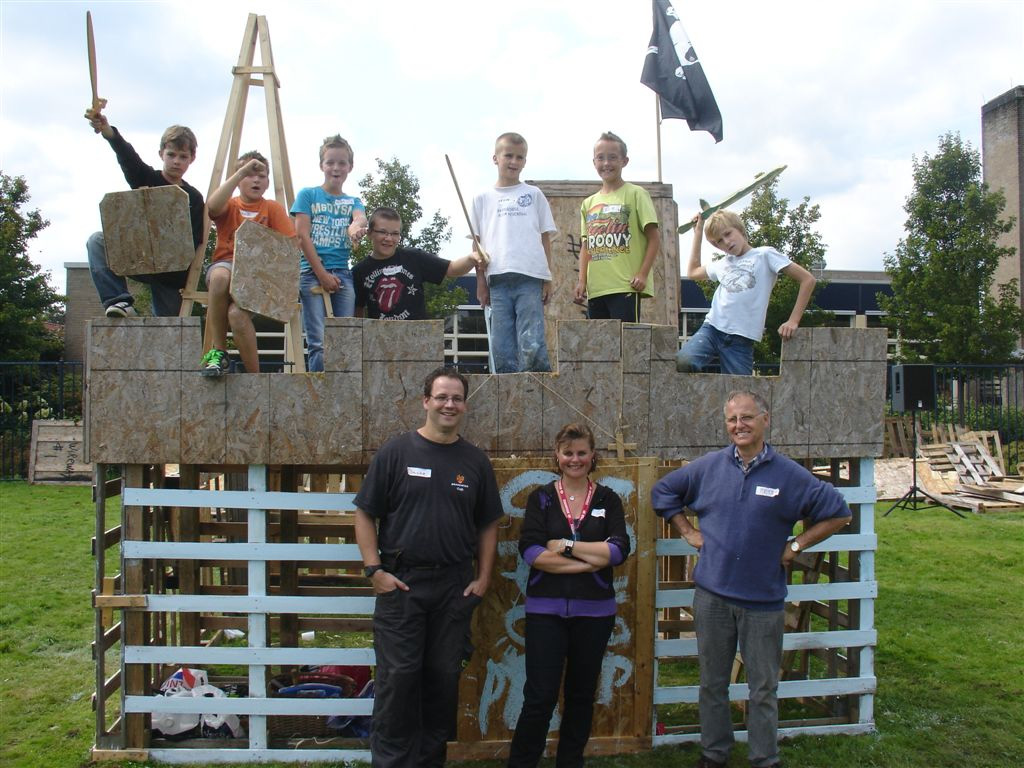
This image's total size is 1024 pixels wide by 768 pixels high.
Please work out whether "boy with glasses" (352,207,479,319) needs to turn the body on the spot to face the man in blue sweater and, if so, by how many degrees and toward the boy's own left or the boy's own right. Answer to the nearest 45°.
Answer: approximately 45° to the boy's own left

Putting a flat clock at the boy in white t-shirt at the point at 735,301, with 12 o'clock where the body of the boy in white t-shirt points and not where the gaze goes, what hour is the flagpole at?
The flagpole is roughly at 4 o'clock from the boy in white t-shirt.

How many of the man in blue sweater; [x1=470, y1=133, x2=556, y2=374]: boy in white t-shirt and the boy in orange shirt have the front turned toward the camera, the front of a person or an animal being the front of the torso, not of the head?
3

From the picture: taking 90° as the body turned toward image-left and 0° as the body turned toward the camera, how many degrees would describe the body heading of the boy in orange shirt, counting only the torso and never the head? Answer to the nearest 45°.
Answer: approximately 0°

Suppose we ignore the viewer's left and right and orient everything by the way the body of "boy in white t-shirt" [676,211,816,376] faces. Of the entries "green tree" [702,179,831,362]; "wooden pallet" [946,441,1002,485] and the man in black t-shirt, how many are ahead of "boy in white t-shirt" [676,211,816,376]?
1

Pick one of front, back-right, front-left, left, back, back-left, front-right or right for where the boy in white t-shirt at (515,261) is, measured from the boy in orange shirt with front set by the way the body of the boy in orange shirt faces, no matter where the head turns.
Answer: left

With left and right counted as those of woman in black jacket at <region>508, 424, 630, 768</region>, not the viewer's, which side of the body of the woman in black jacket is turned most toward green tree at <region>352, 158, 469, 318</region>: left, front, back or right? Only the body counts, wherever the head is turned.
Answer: back

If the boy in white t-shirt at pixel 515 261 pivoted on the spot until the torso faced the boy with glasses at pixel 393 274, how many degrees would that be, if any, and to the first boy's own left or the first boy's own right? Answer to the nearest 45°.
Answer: approximately 90° to the first boy's own right
